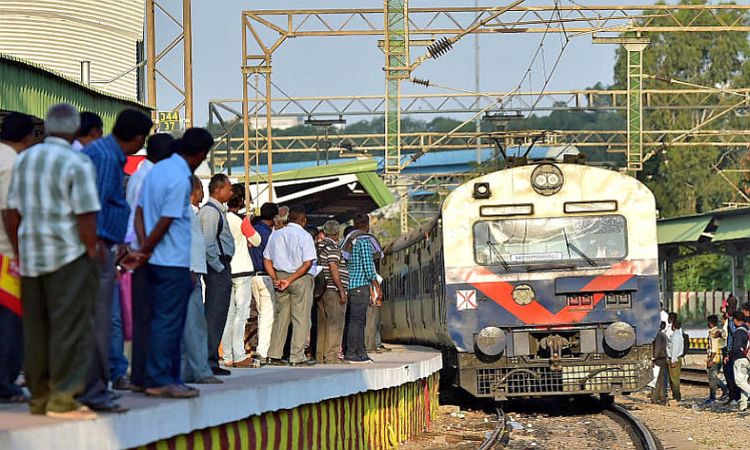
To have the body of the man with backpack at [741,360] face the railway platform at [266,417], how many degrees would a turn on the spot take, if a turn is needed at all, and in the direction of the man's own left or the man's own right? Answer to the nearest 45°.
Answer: approximately 90° to the man's own left

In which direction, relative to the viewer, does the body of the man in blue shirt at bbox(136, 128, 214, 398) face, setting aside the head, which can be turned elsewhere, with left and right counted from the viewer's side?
facing away from the viewer and to the right of the viewer

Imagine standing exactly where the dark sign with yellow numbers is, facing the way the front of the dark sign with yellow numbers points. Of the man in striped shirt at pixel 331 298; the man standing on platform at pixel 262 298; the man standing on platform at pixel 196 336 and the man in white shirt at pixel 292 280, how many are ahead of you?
4

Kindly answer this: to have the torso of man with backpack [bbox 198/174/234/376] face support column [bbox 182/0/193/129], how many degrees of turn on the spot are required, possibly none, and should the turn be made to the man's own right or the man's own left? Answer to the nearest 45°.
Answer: approximately 90° to the man's own left

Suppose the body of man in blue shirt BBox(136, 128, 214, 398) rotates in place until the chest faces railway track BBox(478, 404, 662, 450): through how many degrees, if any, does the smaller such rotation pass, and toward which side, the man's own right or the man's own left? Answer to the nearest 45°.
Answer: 0° — they already face it

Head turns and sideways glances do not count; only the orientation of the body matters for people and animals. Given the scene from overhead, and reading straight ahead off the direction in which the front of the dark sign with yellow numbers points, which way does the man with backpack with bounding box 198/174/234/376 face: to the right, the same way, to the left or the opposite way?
to the left

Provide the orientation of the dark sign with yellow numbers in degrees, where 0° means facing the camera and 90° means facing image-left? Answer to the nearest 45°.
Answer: approximately 0°

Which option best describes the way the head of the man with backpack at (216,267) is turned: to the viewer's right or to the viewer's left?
to the viewer's right

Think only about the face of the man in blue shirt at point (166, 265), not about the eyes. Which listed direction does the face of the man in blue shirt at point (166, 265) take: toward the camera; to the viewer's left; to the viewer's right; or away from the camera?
to the viewer's right

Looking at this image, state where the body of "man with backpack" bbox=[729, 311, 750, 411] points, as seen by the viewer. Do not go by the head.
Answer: to the viewer's left
